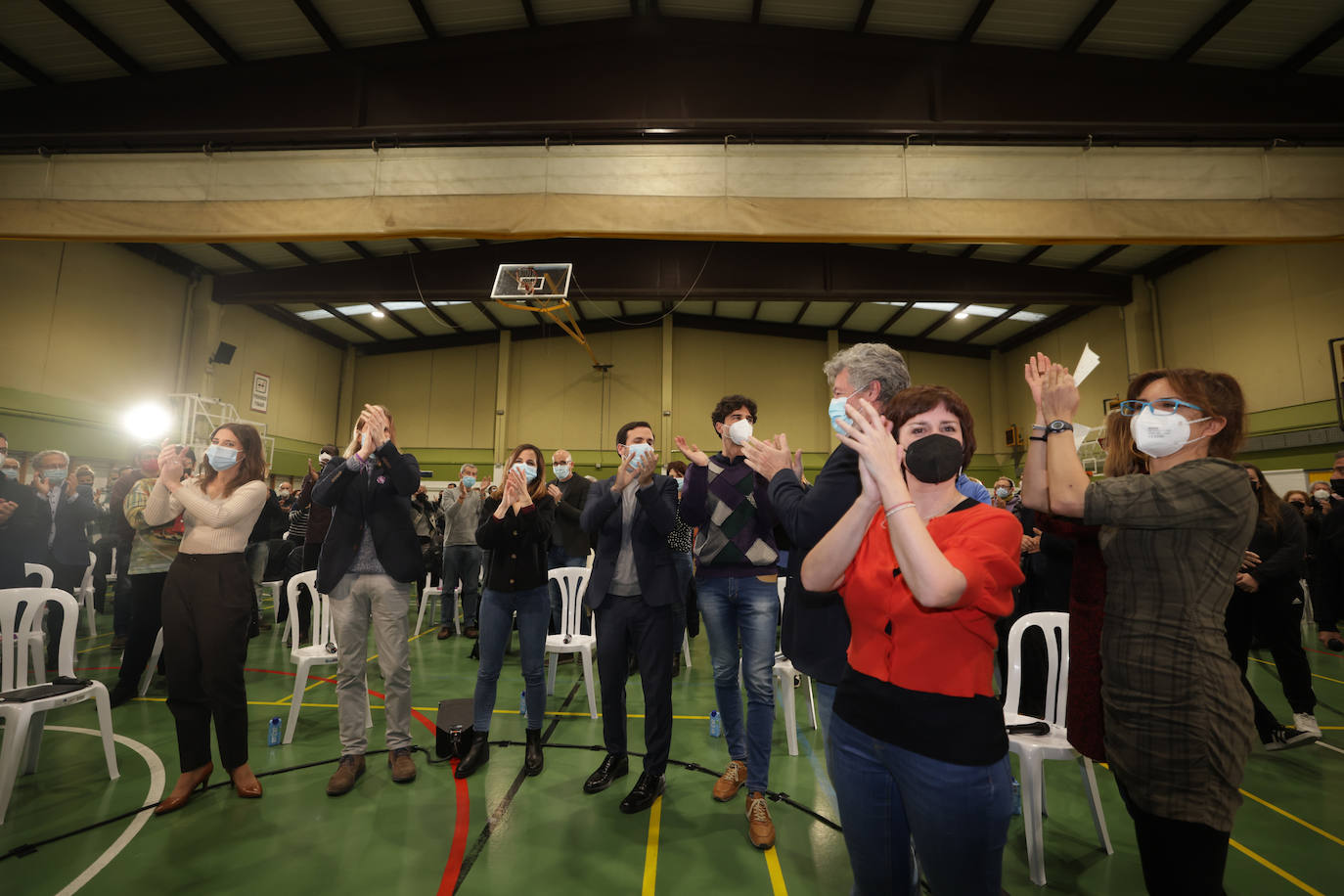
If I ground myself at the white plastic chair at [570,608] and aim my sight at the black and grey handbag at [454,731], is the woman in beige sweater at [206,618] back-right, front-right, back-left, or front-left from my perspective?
front-right

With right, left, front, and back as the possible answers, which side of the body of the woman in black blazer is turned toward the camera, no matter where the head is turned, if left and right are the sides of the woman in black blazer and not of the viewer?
front

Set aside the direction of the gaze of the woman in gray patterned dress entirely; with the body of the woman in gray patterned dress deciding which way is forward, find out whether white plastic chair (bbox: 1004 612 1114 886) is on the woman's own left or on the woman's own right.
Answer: on the woman's own right

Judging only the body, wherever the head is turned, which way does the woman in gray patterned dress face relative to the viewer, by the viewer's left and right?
facing the viewer and to the left of the viewer

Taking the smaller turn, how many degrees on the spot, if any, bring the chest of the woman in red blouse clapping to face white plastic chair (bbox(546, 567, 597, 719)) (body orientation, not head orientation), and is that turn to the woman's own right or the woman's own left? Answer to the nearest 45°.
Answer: approximately 90° to the woman's own right

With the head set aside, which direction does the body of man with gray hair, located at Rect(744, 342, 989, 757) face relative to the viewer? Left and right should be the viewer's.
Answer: facing to the left of the viewer

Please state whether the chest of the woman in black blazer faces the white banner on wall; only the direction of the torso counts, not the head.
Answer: no

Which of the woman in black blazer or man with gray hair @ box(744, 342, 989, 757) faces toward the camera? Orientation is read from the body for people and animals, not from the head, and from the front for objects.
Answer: the woman in black blazer

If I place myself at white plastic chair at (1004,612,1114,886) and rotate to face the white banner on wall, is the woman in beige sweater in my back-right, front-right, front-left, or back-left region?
front-left

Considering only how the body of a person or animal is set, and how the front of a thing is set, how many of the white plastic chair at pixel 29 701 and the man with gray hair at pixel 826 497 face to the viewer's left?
1

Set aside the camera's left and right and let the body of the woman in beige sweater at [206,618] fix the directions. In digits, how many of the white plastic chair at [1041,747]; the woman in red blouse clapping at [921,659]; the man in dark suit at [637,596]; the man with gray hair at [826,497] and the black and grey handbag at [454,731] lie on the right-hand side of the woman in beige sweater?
0

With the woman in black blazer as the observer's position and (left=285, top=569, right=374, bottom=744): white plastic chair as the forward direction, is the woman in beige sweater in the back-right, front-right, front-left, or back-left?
front-left

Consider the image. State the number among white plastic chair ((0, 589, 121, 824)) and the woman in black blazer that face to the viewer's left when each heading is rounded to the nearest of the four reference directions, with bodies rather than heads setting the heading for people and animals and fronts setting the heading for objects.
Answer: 0

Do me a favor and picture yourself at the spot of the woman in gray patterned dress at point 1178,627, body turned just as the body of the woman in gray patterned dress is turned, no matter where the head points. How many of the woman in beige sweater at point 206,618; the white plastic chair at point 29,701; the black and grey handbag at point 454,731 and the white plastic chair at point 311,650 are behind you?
0

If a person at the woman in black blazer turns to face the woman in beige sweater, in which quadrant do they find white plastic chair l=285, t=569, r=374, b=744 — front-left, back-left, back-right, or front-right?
front-right

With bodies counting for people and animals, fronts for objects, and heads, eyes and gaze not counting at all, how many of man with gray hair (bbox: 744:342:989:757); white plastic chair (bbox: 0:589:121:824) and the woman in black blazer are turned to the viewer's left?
1

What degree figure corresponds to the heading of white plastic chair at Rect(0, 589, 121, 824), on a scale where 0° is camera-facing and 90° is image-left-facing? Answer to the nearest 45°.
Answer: approximately 315°

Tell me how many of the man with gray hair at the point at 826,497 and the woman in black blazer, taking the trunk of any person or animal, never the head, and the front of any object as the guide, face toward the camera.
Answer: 1
